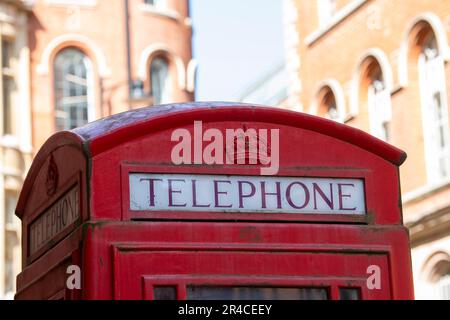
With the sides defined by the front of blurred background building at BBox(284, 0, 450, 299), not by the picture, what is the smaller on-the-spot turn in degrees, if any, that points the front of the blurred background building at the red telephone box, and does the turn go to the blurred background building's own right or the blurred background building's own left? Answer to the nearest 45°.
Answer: approximately 45° to the blurred background building's own left

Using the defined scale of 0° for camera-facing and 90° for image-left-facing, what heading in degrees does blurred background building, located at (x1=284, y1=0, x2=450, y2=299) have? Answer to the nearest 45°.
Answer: approximately 45°
